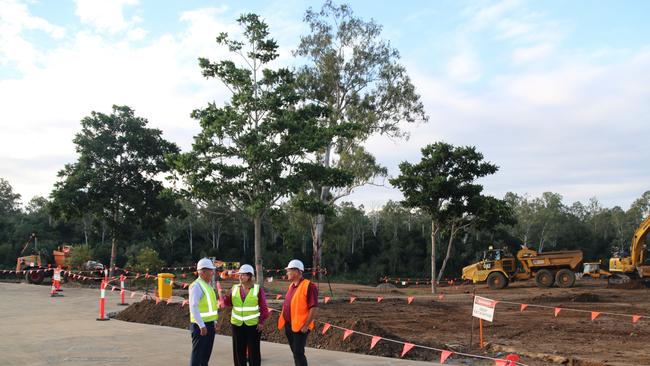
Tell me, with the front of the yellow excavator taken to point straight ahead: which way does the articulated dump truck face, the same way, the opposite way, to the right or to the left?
the opposite way

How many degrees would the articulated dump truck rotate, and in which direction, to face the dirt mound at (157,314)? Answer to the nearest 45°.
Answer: approximately 90° to its left

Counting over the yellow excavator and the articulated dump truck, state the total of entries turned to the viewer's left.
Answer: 1

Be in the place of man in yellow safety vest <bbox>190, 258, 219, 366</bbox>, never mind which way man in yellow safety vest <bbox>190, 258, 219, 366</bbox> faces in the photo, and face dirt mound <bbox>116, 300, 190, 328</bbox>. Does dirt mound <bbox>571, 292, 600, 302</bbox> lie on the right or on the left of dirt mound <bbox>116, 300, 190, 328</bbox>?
right

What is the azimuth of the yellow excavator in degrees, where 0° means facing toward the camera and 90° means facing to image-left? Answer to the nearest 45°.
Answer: approximately 270°

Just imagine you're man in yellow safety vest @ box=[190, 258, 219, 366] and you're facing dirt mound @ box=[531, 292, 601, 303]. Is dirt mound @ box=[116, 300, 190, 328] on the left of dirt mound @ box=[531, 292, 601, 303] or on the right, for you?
left

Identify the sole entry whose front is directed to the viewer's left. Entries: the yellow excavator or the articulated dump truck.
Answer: the articulated dump truck

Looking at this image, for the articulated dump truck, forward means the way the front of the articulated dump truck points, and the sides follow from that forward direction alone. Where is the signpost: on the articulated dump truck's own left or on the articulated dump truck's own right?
on the articulated dump truck's own left

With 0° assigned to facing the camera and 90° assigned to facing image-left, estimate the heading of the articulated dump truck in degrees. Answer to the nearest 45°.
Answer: approximately 90°

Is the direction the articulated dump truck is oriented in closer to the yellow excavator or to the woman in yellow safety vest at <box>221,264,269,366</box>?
the woman in yellow safety vest
